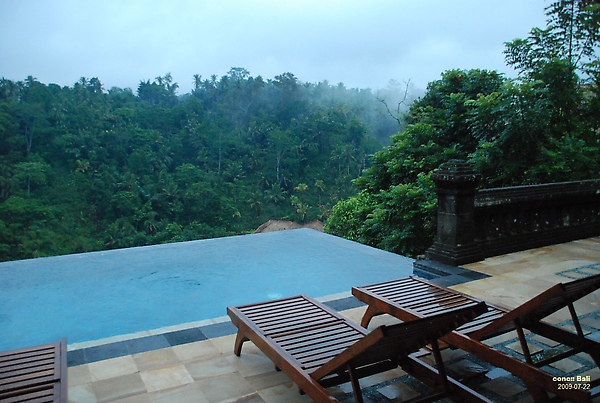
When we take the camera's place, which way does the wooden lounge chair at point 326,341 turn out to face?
facing away from the viewer and to the left of the viewer

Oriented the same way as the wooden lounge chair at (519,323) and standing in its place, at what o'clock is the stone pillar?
The stone pillar is roughly at 1 o'clock from the wooden lounge chair.

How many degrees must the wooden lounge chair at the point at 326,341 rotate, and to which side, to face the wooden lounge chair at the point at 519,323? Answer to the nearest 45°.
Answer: approximately 135° to its right

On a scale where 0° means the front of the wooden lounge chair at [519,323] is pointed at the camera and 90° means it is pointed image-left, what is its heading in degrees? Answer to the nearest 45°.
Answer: approximately 135°

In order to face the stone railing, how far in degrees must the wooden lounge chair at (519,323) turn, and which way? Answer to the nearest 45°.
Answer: approximately 45° to its right

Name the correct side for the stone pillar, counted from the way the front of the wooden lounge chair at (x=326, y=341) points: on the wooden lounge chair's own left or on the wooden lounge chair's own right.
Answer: on the wooden lounge chair's own right
